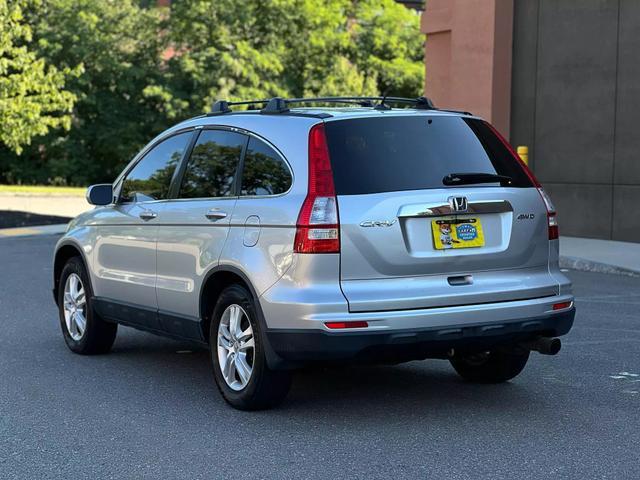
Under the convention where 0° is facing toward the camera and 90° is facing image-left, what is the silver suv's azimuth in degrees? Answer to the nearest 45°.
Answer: approximately 135°
